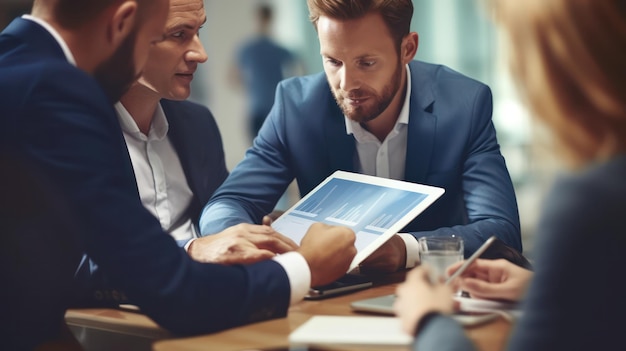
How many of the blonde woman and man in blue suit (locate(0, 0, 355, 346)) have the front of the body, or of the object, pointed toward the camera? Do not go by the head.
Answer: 0

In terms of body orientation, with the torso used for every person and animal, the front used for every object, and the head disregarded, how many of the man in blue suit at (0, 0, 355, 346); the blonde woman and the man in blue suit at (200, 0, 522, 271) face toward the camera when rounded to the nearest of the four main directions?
1

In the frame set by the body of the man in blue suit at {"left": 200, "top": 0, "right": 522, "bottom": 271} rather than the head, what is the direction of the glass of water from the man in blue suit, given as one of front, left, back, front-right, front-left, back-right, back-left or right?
front

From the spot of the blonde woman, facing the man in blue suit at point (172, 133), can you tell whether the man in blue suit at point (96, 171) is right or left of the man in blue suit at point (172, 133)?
left

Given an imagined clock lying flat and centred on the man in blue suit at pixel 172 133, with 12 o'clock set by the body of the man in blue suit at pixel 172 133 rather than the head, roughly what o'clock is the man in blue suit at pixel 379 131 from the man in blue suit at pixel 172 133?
the man in blue suit at pixel 379 131 is roughly at 11 o'clock from the man in blue suit at pixel 172 133.

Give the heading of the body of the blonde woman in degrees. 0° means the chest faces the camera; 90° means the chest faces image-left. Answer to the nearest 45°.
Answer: approximately 135°

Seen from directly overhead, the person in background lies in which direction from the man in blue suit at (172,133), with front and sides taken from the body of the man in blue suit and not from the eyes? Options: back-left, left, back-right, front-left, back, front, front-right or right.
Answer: back-left

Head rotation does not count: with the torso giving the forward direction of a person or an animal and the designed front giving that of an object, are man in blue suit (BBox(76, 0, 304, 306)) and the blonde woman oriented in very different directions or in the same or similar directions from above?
very different directions

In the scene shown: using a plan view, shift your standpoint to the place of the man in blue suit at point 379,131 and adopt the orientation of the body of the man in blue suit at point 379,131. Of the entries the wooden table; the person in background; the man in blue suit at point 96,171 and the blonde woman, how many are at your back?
1

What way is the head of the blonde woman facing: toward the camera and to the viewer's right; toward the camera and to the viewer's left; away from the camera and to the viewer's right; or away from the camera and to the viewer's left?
away from the camera and to the viewer's left

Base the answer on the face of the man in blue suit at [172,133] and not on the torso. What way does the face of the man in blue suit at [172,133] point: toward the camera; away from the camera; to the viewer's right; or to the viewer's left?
to the viewer's right

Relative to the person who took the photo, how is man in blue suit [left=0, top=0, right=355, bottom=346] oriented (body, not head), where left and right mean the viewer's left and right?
facing away from the viewer and to the right of the viewer

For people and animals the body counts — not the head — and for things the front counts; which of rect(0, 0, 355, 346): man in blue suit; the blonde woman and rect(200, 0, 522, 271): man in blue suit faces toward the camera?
rect(200, 0, 522, 271): man in blue suit

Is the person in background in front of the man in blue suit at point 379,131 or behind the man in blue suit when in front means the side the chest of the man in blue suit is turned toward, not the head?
behind

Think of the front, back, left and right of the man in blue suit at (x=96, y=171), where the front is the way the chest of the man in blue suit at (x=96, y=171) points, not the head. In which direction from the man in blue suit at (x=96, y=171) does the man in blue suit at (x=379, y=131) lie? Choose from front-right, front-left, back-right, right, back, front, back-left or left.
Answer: front

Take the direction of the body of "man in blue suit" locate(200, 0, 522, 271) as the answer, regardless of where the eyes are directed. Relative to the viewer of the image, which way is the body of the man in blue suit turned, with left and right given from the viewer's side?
facing the viewer

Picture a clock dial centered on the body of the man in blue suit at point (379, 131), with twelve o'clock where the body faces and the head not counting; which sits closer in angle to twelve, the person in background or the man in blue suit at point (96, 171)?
the man in blue suit
